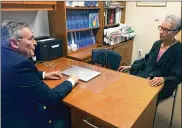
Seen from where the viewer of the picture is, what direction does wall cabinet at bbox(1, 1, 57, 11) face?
facing the viewer

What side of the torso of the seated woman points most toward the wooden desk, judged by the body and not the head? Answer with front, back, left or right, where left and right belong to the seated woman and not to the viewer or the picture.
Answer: front

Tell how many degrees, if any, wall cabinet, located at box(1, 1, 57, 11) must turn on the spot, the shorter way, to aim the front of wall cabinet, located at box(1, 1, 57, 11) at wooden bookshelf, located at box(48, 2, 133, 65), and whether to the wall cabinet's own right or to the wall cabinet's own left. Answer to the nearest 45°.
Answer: approximately 135° to the wall cabinet's own left

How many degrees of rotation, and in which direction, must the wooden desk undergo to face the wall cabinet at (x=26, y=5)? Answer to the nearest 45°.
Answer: approximately 90° to its right

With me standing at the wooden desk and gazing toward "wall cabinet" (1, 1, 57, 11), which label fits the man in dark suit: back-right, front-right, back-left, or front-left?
front-left

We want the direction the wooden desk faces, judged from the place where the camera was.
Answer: facing the viewer and to the left of the viewer

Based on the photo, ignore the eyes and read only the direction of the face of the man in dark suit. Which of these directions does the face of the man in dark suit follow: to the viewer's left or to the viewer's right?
to the viewer's right

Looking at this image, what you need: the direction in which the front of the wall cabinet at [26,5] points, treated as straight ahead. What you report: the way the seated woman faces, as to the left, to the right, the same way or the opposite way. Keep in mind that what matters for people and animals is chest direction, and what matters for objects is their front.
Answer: to the right

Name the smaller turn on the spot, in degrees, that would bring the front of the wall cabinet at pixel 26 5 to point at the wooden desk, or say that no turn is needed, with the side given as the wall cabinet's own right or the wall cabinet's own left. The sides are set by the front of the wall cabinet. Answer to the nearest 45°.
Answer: approximately 45° to the wall cabinet's own left

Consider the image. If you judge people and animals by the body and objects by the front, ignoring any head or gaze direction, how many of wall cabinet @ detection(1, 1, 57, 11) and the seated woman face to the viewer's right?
0

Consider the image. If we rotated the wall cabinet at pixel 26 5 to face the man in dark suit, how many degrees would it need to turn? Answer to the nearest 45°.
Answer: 0° — it already faces them

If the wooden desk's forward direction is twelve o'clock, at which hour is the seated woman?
The seated woman is roughly at 6 o'clock from the wooden desk.

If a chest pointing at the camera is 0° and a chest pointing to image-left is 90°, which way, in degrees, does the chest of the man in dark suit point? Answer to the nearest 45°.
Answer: approximately 270°

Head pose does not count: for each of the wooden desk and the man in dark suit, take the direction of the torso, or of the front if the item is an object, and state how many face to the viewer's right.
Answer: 1

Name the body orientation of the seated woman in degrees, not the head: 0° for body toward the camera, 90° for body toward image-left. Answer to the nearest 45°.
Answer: approximately 45°

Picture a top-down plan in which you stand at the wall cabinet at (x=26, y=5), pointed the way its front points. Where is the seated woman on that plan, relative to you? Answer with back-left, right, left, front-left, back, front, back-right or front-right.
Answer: front-left
